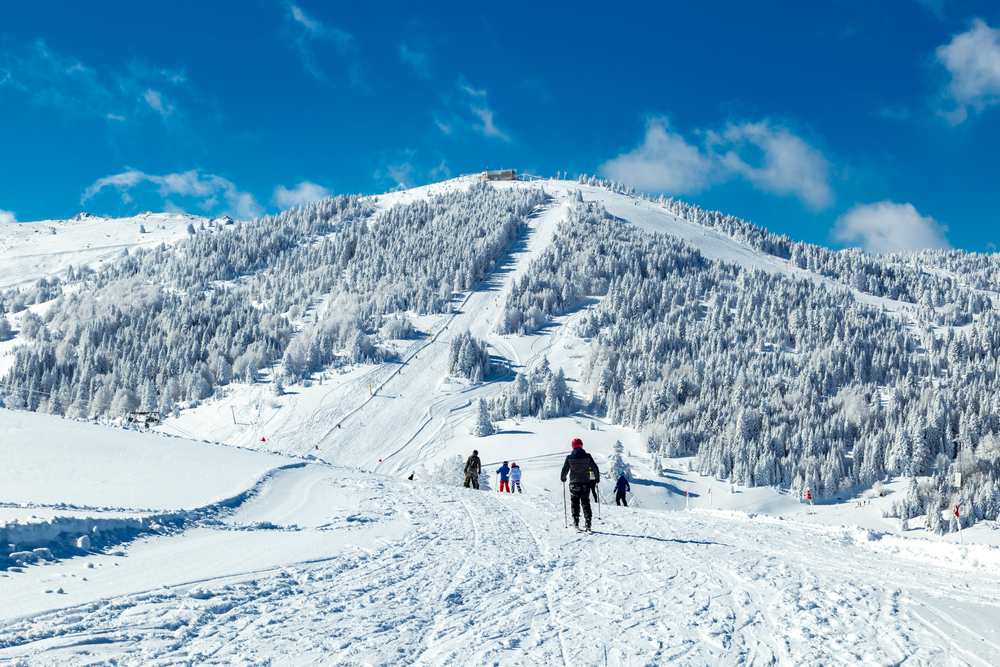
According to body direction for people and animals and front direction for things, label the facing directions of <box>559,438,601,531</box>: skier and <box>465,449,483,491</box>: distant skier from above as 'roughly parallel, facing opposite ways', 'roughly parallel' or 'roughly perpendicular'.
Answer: roughly parallel

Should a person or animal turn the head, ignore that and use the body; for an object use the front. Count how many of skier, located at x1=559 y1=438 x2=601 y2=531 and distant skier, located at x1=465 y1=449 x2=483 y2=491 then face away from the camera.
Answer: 2

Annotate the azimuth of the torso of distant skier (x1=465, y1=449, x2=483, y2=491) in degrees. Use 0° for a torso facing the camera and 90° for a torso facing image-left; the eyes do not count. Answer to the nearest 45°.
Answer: approximately 180°

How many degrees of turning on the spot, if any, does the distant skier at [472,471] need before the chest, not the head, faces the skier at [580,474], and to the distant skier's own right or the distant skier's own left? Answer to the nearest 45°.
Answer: approximately 180°

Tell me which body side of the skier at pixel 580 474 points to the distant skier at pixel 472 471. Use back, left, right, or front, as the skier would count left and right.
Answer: front

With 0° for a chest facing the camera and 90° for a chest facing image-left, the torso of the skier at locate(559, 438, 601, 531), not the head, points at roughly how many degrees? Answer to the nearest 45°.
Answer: approximately 180°
